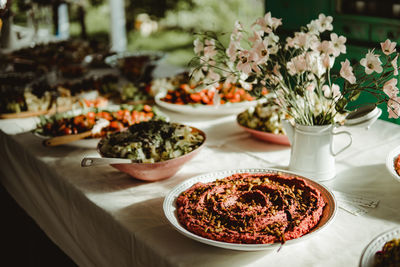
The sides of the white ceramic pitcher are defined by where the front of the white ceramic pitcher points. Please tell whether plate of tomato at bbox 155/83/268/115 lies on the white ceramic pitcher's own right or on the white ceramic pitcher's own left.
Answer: on the white ceramic pitcher's own right

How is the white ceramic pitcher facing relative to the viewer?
to the viewer's left
